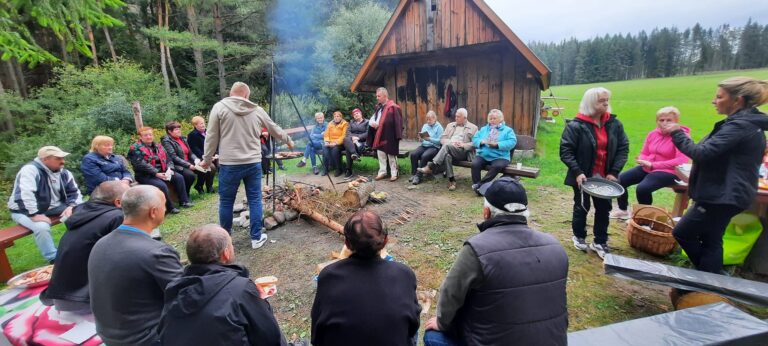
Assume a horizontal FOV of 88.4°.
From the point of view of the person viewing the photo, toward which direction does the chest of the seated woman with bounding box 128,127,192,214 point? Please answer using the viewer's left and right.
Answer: facing the viewer and to the right of the viewer

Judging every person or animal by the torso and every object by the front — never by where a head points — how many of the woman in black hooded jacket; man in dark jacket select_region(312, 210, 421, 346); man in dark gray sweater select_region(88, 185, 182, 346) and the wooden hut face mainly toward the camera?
1

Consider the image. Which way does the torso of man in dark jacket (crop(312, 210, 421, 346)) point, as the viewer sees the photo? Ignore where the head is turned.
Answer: away from the camera

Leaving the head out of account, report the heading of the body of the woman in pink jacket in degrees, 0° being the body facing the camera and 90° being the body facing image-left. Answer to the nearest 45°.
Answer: approximately 45°

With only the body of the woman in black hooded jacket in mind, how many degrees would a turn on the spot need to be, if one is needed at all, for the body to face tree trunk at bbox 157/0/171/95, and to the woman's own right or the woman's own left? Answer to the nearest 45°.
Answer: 0° — they already face it

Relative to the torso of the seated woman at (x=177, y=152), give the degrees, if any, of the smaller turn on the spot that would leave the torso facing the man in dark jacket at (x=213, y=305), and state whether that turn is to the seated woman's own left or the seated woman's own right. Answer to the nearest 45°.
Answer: approximately 45° to the seated woman's own right

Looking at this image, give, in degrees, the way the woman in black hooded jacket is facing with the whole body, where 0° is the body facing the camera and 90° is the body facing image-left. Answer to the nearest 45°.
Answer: approximately 90°

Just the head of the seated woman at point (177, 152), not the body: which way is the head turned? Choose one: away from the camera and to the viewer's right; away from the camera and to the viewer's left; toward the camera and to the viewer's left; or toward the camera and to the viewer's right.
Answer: toward the camera and to the viewer's right

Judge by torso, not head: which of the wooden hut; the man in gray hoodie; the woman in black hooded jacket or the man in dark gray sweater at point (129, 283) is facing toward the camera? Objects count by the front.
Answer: the wooden hut

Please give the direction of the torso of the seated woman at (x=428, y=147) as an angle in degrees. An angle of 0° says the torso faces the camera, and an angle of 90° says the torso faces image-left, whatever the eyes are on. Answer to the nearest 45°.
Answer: approximately 45°

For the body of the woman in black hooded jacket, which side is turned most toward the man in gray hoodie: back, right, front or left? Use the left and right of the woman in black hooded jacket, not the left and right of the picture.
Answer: front

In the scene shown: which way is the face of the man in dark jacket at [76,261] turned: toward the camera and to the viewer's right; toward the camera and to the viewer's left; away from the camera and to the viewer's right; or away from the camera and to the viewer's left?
away from the camera and to the viewer's right

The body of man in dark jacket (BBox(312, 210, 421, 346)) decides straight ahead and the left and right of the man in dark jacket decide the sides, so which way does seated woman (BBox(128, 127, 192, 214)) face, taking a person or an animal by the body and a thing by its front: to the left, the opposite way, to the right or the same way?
to the right

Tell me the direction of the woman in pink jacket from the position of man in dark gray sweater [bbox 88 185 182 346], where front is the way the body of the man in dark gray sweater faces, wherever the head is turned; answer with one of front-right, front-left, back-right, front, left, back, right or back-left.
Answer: front-right
